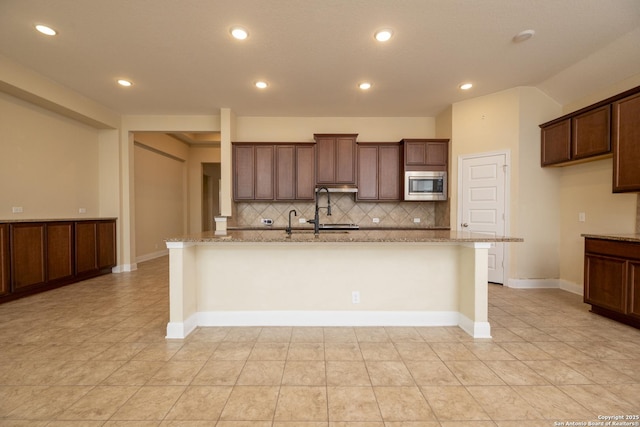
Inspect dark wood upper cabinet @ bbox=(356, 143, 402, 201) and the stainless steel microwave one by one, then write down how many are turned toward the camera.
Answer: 2

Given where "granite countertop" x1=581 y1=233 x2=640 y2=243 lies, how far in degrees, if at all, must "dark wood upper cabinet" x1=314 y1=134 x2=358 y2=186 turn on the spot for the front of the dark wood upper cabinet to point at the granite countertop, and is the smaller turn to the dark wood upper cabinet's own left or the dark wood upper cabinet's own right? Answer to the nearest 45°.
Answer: approximately 45° to the dark wood upper cabinet's own left

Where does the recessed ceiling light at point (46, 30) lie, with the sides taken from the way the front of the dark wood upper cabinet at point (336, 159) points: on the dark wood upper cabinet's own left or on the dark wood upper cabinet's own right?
on the dark wood upper cabinet's own right

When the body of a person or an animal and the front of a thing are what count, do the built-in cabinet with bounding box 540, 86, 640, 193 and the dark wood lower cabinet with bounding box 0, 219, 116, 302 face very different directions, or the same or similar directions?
very different directions

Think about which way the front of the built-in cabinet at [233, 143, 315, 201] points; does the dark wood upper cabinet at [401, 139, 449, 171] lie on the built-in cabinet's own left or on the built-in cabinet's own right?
on the built-in cabinet's own left

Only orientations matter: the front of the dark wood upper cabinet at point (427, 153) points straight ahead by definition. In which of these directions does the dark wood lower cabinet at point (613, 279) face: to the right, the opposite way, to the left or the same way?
to the right

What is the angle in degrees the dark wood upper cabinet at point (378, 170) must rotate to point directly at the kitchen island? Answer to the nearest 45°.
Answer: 0° — it already faces it

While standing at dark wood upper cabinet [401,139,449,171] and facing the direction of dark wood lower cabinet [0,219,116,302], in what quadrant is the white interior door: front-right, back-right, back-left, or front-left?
back-left

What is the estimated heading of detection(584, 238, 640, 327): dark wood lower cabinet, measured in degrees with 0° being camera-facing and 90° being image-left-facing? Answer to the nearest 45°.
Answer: approximately 45°
